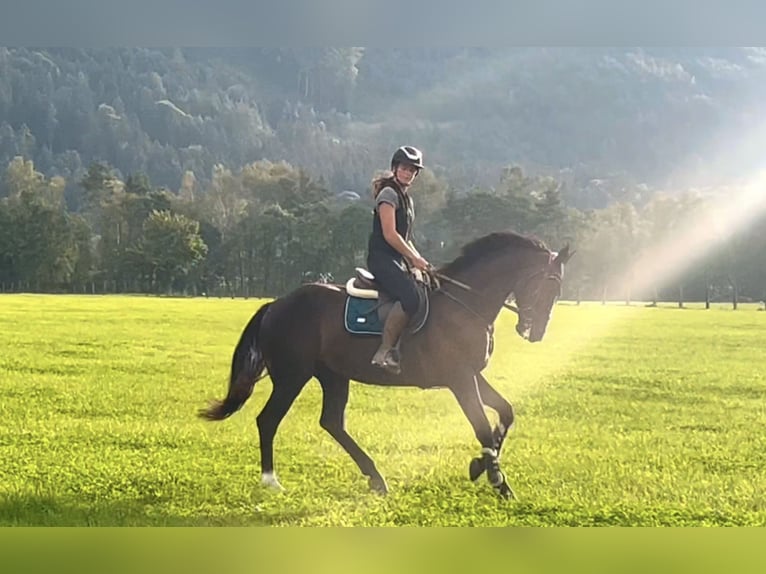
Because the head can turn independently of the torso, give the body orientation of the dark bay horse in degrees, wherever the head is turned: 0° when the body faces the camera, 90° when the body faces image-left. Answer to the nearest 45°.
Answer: approximately 270°

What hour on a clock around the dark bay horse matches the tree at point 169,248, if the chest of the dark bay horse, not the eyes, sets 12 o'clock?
The tree is roughly at 7 o'clock from the dark bay horse.

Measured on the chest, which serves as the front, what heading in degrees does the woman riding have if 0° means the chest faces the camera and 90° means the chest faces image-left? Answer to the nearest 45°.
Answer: approximately 270°

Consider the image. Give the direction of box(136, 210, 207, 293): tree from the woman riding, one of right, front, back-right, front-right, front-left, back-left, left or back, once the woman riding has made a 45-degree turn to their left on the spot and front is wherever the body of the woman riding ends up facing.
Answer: left
